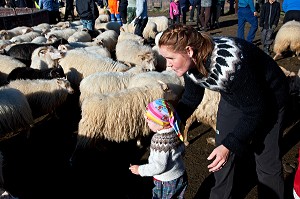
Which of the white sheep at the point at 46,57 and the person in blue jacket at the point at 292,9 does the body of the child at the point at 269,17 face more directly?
the white sheep

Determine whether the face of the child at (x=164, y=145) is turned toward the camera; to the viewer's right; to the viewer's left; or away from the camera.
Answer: to the viewer's left

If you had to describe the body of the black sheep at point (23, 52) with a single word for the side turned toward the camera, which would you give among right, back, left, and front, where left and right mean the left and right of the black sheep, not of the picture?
right

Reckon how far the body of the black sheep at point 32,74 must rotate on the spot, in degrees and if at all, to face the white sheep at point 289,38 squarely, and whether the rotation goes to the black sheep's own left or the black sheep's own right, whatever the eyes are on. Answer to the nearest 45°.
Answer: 0° — it already faces it

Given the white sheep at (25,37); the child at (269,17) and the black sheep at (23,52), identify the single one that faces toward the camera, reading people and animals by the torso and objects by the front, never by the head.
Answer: the child

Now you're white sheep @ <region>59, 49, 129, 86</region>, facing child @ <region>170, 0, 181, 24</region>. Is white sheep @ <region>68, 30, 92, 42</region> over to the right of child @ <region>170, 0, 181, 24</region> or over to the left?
left

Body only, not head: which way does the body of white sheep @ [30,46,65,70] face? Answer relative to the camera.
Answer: to the viewer's right

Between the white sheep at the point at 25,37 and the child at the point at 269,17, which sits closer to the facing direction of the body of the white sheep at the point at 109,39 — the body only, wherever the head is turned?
the white sheep

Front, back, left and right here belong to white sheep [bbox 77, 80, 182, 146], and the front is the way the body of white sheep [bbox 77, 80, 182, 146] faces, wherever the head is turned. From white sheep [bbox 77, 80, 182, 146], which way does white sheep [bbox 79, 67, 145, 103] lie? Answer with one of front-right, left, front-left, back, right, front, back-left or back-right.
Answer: left
